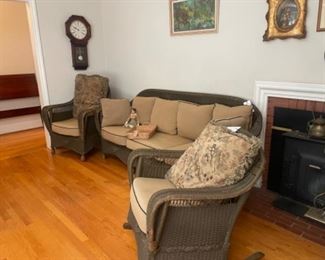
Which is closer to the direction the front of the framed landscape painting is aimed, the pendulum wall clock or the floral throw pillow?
the floral throw pillow

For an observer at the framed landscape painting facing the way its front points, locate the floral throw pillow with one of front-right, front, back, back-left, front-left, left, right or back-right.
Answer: front

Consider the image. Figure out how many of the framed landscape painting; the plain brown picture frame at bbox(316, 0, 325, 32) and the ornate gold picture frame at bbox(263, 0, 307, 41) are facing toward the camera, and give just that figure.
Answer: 3

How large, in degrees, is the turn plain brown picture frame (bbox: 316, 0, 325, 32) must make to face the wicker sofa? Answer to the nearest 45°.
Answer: approximately 90° to its right

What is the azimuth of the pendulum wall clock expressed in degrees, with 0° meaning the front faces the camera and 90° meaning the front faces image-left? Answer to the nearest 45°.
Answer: approximately 315°

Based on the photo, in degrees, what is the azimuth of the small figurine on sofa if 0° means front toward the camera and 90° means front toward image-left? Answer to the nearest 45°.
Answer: approximately 45°

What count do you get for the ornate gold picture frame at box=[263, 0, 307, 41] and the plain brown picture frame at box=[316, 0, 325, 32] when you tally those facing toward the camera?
2

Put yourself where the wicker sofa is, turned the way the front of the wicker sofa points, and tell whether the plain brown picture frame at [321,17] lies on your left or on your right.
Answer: on your left

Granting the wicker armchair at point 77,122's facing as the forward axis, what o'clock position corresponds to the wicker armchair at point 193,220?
the wicker armchair at point 193,220 is roughly at 10 o'clock from the wicker armchair at point 77,122.

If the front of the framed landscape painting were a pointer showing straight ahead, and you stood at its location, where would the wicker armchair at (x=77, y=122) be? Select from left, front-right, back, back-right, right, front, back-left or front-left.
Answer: right

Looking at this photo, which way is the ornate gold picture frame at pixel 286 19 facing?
toward the camera

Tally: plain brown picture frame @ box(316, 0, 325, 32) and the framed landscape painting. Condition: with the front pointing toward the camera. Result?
2

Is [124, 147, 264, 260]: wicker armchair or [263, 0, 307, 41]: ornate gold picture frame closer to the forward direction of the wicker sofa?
the wicker armchair

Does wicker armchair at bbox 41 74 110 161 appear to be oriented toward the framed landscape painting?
no

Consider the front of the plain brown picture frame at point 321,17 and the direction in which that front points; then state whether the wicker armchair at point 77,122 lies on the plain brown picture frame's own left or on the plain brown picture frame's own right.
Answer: on the plain brown picture frame's own right

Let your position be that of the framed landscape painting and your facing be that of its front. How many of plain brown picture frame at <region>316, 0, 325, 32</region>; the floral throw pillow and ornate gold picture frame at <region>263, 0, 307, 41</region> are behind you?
0

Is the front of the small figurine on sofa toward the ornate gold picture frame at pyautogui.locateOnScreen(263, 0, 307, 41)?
no

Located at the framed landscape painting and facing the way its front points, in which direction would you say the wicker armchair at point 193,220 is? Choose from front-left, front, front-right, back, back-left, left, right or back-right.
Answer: front

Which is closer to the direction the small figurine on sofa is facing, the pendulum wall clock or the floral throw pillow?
the floral throw pillow
